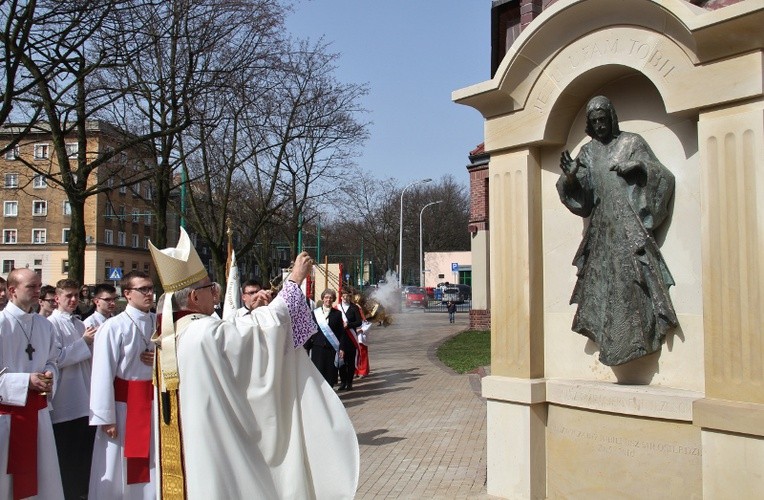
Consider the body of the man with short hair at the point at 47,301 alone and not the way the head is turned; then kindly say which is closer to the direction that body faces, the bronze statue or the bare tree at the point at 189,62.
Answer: the bronze statue

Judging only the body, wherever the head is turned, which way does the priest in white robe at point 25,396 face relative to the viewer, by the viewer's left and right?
facing the viewer and to the right of the viewer

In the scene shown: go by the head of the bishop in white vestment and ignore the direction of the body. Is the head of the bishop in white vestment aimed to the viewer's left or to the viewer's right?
to the viewer's right

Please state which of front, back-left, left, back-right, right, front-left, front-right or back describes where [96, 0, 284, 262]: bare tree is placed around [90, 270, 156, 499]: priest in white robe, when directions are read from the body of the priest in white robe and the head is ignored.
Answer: back-left

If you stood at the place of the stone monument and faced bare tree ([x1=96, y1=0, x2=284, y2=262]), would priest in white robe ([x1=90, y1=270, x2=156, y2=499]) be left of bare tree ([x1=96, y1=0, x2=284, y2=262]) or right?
left

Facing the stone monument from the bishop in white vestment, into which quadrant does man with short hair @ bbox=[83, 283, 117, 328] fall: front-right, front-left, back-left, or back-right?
back-left

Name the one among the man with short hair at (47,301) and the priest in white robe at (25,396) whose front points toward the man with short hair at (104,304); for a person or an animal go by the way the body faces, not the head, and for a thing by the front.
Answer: the man with short hair at (47,301)

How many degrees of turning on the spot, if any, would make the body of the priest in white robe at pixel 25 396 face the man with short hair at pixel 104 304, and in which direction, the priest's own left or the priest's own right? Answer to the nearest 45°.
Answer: approximately 135° to the priest's own left

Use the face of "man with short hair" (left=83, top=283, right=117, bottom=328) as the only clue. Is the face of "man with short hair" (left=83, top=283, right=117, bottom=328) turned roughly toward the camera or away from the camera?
toward the camera

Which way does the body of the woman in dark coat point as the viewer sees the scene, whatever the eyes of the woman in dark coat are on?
toward the camera

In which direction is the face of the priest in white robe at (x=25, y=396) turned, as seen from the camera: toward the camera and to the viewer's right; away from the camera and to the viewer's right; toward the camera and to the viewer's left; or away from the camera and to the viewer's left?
toward the camera and to the viewer's right

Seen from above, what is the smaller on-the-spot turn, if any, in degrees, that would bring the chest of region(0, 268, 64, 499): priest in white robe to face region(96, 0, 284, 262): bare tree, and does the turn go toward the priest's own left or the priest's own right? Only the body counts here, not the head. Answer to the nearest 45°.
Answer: approximately 135° to the priest's own left
